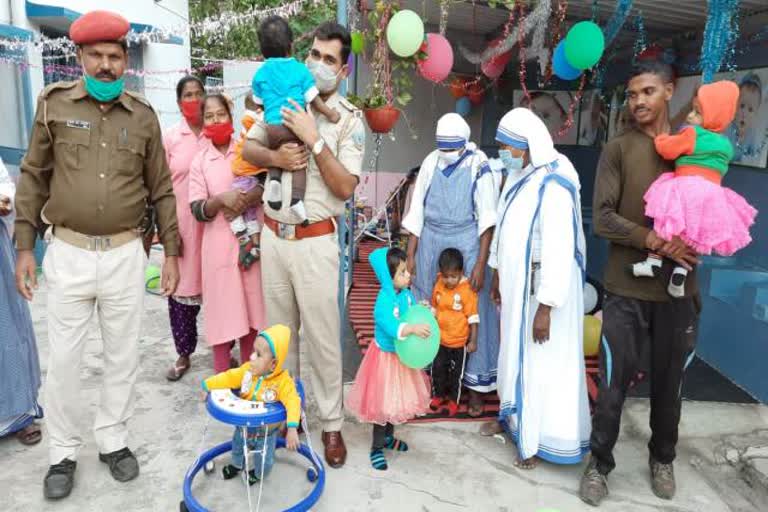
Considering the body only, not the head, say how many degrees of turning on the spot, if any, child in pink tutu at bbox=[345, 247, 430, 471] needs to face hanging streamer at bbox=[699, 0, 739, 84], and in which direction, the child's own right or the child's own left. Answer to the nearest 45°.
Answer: approximately 45° to the child's own left

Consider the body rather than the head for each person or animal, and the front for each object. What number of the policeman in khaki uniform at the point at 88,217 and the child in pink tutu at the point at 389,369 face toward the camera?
1

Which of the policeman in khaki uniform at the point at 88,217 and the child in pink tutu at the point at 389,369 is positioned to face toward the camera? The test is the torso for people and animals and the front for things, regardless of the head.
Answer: the policeman in khaki uniform

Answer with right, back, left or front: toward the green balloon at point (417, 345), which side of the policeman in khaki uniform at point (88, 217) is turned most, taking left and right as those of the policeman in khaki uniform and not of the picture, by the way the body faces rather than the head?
left

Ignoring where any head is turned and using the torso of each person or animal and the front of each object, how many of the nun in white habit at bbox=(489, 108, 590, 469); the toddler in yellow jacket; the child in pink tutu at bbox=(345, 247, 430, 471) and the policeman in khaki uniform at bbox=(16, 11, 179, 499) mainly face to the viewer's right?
1

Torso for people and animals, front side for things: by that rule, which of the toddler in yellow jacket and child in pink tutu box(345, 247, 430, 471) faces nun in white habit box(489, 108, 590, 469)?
the child in pink tutu

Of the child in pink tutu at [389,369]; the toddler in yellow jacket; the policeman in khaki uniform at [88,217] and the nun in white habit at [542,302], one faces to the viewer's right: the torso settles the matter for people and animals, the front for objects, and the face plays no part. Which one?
the child in pink tutu

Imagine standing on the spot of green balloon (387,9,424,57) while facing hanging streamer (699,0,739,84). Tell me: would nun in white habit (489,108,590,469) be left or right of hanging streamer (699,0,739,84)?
right

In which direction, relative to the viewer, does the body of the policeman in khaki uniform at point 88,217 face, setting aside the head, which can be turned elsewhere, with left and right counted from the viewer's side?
facing the viewer

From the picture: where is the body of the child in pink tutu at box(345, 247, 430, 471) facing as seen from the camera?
to the viewer's right

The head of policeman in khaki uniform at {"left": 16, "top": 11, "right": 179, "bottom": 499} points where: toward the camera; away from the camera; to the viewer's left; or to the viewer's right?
toward the camera

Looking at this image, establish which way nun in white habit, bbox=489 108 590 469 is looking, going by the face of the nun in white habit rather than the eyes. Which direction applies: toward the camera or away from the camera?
toward the camera

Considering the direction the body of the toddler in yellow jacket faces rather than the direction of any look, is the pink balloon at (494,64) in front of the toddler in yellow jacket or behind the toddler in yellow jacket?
behind
